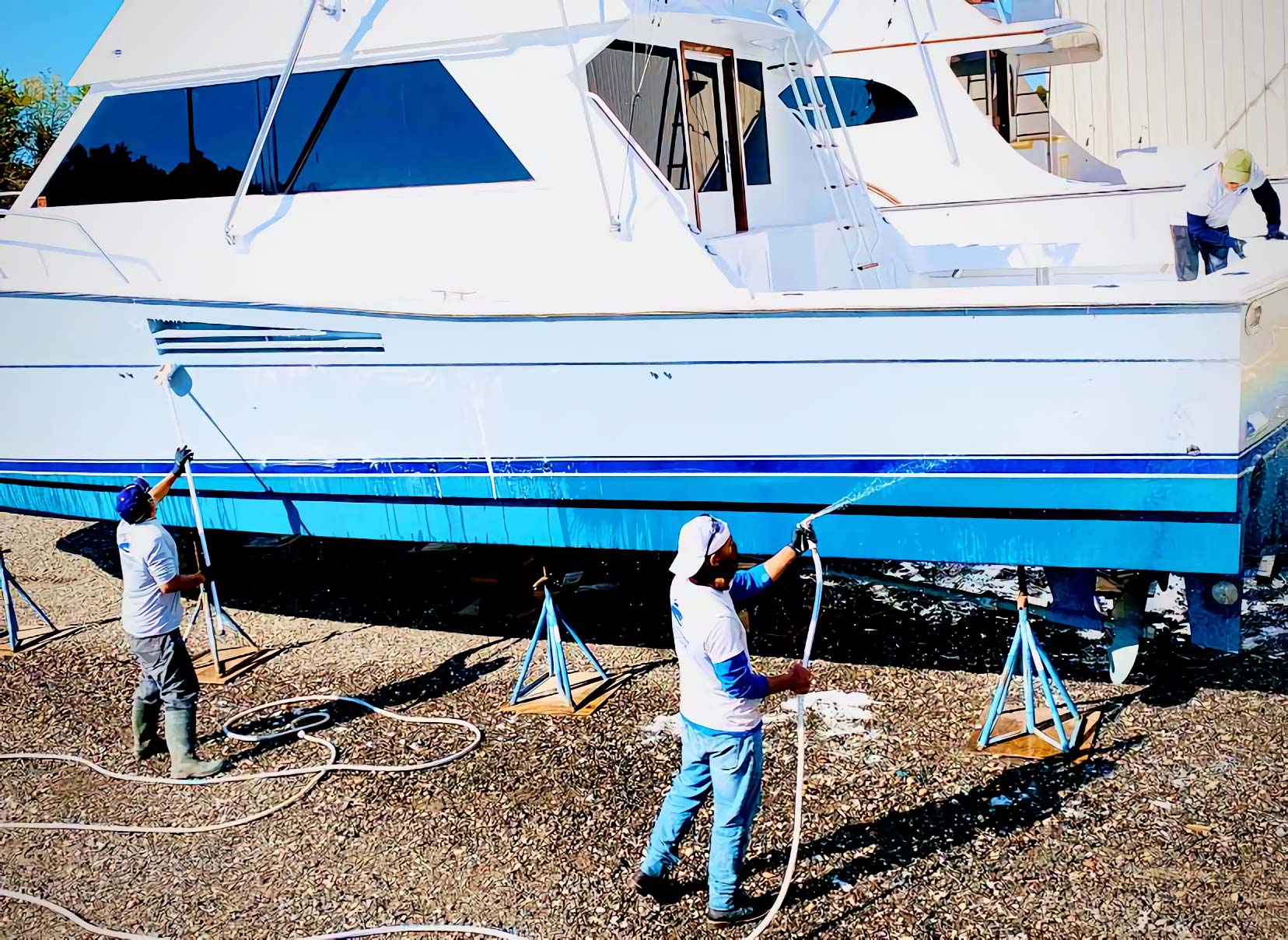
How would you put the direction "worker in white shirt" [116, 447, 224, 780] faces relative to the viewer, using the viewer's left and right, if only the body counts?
facing away from the viewer and to the right of the viewer

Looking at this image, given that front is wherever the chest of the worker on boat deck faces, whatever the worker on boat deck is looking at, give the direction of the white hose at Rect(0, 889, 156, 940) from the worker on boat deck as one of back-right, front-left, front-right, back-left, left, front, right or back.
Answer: right

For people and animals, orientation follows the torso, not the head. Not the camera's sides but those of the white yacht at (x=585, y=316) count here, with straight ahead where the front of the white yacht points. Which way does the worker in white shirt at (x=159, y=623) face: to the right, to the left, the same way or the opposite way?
to the right

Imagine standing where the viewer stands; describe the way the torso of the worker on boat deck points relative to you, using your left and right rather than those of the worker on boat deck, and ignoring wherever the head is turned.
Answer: facing the viewer and to the right of the viewer

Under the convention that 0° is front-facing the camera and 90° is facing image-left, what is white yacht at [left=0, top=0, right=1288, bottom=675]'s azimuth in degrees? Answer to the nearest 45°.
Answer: approximately 90°

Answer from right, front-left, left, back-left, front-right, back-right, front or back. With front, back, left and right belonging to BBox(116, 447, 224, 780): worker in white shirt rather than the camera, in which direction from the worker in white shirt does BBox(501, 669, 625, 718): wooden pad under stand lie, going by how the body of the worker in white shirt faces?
front-right

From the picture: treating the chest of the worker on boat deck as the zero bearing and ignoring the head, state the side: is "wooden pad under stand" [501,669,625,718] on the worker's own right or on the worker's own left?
on the worker's own right

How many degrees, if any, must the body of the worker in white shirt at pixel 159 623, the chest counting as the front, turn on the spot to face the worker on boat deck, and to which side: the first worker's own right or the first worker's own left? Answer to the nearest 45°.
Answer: approximately 45° to the first worker's own right

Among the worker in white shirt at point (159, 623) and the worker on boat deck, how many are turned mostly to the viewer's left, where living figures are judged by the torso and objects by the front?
0
